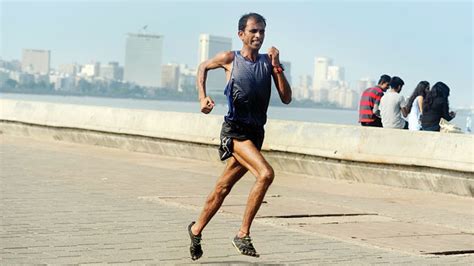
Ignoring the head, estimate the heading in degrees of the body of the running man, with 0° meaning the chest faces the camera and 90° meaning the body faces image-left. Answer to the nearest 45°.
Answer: approximately 315°

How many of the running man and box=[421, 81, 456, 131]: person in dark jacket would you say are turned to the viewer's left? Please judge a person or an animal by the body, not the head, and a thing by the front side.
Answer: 0

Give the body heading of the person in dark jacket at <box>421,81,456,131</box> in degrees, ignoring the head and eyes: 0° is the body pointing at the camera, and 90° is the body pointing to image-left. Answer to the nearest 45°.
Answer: approximately 225°

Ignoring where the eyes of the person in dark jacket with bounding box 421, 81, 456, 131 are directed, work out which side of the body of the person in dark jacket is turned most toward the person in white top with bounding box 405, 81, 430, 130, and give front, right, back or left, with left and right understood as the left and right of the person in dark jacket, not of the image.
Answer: left

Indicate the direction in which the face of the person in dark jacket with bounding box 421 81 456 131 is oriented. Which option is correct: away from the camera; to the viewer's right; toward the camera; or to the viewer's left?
away from the camera

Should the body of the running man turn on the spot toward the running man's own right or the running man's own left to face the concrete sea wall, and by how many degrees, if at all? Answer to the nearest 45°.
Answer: approximately 135° to the running man's own left
